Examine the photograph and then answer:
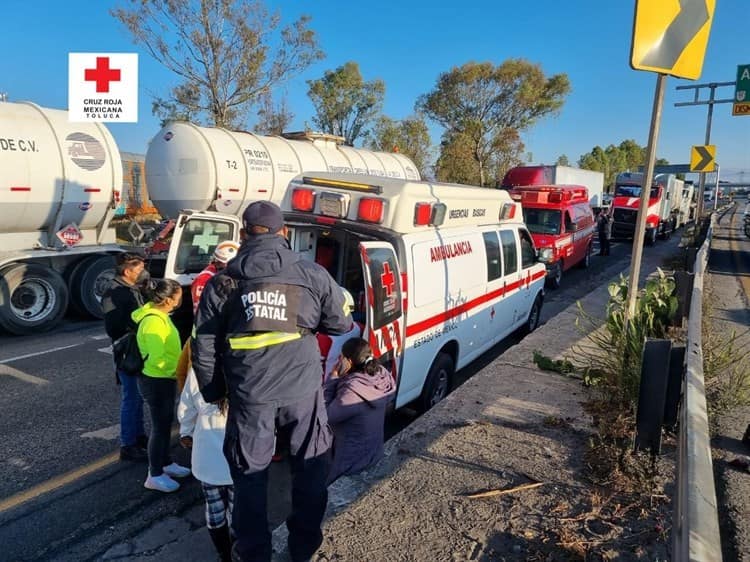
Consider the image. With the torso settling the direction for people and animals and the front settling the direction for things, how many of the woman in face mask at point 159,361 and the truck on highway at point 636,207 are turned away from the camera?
0

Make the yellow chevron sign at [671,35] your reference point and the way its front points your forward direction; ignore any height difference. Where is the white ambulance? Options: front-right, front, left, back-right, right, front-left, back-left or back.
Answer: right

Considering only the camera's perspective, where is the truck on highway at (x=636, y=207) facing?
facing the viewer and to the left of the viewer

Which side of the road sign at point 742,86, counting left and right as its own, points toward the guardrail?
front

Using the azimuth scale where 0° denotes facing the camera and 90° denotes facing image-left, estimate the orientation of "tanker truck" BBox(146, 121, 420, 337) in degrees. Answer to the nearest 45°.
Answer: approximately 45°

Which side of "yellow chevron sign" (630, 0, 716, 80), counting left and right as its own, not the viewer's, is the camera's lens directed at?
front

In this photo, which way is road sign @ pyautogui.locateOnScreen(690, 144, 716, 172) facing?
toward the camera

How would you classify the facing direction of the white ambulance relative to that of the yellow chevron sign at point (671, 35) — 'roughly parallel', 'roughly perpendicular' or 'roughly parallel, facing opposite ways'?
roughly parallel, facing opposite ways

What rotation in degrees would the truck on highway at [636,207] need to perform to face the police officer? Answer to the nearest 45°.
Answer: approximately 45° to its left

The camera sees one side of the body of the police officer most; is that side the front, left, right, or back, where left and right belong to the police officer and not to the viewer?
back
